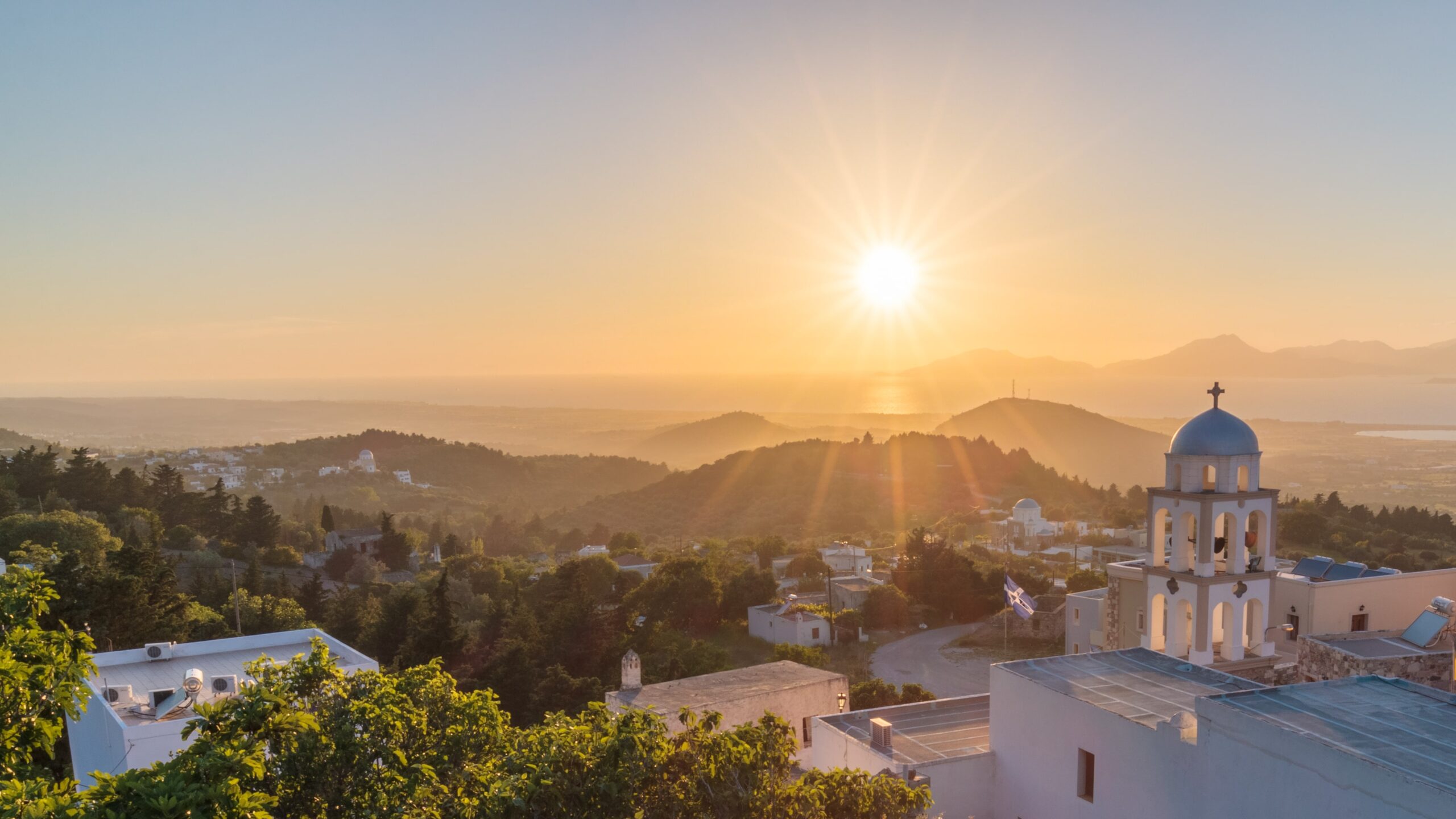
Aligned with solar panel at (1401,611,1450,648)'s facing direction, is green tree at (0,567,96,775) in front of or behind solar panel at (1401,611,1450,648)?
in front

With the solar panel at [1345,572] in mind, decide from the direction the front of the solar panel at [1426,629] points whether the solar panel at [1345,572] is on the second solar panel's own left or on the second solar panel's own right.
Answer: on the second solar panel's own right

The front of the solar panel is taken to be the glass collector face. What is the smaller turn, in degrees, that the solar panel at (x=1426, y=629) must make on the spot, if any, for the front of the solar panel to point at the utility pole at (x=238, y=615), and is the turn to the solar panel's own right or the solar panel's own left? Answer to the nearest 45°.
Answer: approximately 45° to the solar panel's own right

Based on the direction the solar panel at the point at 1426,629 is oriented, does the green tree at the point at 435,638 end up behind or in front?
in front

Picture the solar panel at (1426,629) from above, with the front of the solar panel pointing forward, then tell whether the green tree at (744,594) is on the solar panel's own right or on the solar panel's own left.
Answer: on the solar panel's own right

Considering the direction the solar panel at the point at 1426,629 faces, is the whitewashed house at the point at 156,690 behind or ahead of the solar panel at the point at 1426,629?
ahead

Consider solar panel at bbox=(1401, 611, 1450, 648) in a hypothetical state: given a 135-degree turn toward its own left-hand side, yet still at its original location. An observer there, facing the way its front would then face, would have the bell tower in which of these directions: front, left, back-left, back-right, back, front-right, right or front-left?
back-right

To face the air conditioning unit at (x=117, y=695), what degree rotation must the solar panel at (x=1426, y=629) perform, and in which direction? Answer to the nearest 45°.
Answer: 0° — it already faces it

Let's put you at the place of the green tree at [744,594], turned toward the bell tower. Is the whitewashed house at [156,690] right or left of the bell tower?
right

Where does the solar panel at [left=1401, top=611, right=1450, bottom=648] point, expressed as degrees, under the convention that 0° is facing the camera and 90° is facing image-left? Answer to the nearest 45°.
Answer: approximately 45°

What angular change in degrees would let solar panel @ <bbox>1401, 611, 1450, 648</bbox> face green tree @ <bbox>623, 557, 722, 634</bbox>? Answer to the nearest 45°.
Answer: approximately 45° to its right
